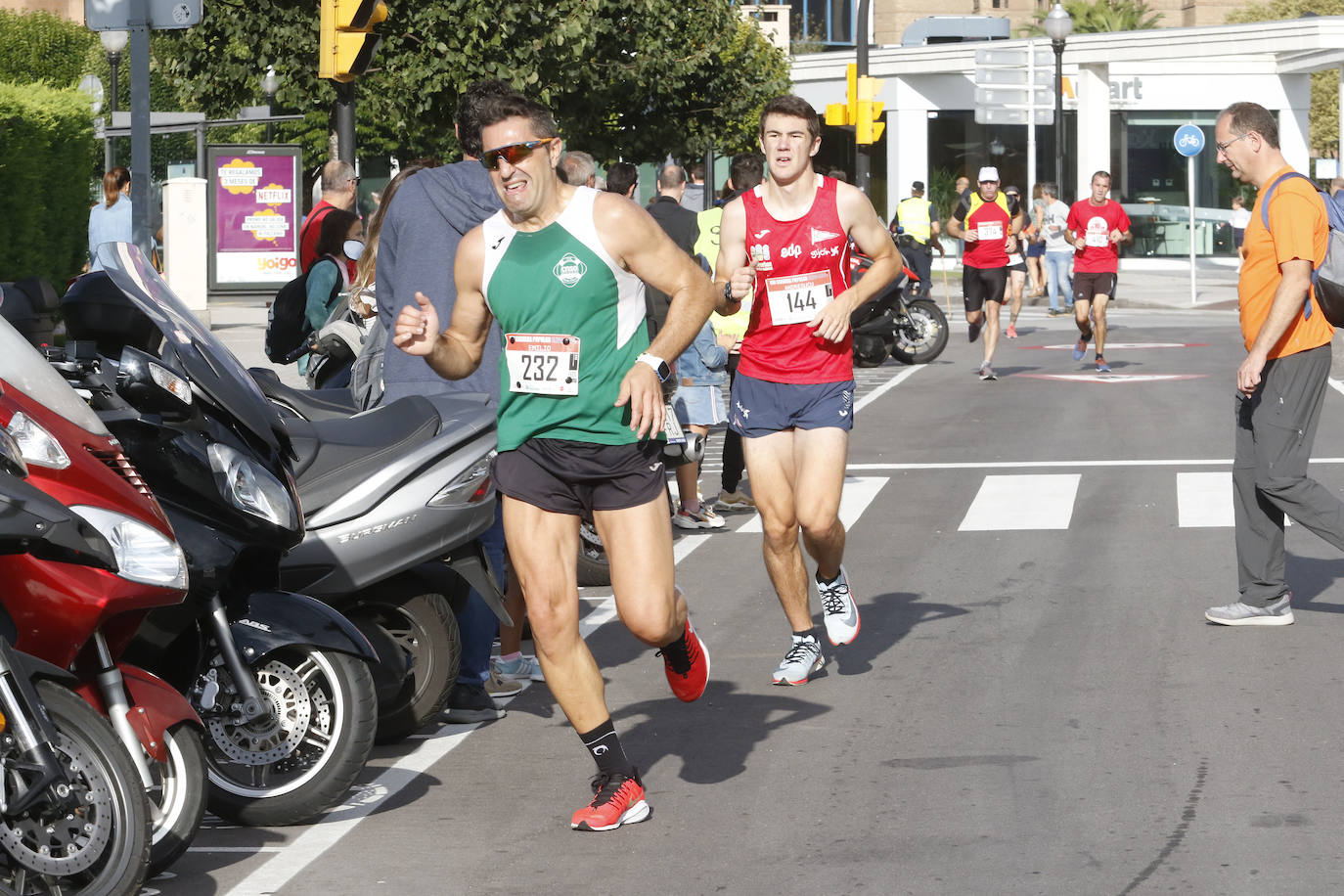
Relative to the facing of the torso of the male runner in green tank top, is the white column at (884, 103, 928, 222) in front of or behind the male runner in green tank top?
behind

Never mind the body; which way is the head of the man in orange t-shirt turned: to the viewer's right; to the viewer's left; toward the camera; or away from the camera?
to the viewer's left

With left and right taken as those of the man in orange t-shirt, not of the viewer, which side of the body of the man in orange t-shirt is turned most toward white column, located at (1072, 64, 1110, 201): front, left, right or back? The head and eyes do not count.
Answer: right

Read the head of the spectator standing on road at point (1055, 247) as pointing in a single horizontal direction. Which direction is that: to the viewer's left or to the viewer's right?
to the viewer's left

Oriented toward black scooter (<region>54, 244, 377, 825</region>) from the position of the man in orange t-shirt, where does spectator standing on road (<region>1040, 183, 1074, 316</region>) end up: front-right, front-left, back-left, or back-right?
back-right

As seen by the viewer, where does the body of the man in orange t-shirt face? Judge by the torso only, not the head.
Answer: to the viewer's left

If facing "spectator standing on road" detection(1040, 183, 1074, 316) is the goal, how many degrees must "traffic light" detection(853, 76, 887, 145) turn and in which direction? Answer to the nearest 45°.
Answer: approximately 45° to its left

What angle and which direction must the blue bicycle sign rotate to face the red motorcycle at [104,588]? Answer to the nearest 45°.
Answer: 0° — it already faces it

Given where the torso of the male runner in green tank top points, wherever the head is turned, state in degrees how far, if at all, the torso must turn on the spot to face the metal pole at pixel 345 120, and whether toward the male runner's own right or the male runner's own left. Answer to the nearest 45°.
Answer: approximately 135° to the male runner's own right

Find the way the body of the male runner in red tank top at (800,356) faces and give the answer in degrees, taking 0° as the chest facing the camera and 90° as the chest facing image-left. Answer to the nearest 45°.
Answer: approximately 0°
